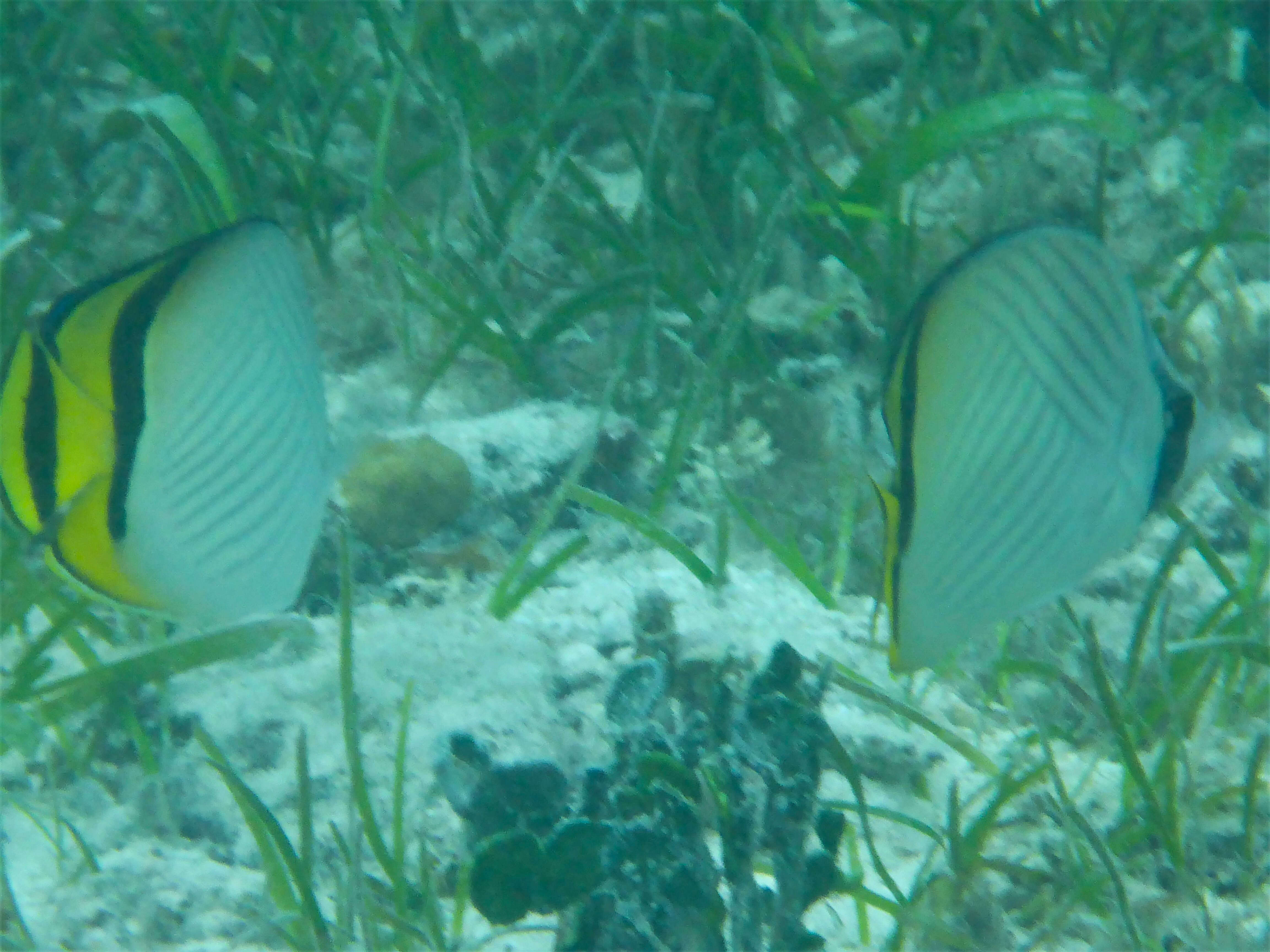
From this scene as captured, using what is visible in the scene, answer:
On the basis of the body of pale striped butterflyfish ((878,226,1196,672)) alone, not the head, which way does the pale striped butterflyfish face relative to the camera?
to the viewer's right

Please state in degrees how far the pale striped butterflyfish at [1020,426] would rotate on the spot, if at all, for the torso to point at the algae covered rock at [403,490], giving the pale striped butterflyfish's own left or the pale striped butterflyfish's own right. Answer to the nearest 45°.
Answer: approximately 135° to the pale striped butterflyfish's own left

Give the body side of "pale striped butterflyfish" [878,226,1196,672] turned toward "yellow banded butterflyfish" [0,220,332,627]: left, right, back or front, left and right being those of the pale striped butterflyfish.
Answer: back
